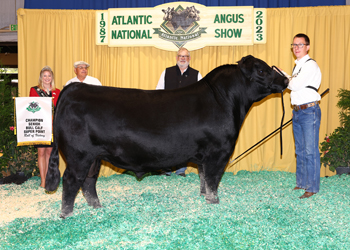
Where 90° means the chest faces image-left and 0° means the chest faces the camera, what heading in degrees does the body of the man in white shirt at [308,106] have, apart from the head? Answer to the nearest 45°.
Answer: approximately 45°

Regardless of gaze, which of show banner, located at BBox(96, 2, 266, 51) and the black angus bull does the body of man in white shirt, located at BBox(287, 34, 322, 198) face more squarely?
the black angus bull

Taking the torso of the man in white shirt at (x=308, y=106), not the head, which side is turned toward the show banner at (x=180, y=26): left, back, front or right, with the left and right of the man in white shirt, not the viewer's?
right

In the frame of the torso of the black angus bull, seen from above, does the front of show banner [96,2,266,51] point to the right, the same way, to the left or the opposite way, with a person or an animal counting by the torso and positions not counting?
to the right

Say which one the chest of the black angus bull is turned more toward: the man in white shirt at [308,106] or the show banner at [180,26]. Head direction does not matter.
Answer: the man in white shirt

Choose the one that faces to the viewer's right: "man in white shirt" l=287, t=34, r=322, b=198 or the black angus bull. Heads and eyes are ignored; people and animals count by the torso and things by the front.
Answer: the black angus bull

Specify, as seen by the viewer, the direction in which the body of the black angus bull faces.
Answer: to the viewer's right

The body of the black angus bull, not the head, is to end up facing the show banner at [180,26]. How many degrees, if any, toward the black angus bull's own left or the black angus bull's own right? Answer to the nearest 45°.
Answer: approximately 90° to the black angus bull's own left

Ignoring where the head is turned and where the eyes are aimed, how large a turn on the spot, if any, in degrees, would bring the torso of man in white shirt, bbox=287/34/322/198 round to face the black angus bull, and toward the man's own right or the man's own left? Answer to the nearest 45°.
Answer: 0° — they already face it

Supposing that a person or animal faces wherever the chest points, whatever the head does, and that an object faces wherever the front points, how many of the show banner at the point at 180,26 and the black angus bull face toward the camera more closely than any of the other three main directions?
1
